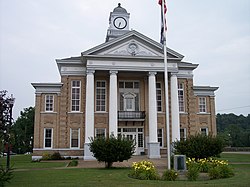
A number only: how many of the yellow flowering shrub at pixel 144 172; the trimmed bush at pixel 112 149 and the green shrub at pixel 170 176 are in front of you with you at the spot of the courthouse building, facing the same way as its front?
3

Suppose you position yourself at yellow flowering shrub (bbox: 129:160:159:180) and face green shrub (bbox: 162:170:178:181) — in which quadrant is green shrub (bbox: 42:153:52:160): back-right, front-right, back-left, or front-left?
back-left

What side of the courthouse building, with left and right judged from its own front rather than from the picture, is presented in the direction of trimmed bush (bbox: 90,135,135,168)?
front

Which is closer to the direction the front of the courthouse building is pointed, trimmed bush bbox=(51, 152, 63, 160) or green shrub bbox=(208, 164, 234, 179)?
the green shrub

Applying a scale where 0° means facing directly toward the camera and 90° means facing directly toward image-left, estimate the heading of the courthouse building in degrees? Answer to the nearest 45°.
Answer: approximately 0°

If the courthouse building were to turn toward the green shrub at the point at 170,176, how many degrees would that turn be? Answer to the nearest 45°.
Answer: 0° — it already faces it

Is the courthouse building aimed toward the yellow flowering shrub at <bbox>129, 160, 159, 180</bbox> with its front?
yes
